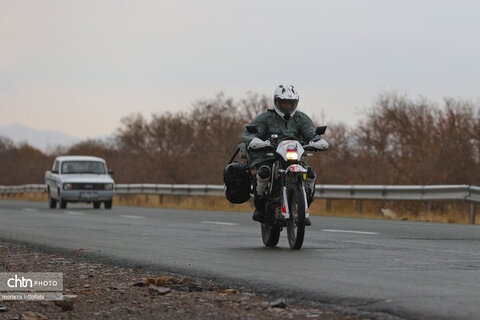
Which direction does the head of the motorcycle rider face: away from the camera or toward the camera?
toward the camera

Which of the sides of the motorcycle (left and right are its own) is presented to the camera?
front

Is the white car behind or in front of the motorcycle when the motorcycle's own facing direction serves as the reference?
behind

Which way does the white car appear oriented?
toward the camera

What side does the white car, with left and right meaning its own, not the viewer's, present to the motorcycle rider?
front

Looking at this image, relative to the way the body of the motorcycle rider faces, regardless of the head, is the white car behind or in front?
behind

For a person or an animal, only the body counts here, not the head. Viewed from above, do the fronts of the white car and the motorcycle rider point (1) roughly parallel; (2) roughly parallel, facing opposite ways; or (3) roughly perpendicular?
roughly parallel

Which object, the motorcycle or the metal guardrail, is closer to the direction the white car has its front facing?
the motorcycle

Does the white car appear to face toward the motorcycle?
yes

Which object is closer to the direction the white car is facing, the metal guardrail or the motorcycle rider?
the motorcycle rider

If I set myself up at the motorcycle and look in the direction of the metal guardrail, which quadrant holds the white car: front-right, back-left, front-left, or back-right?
front-left
